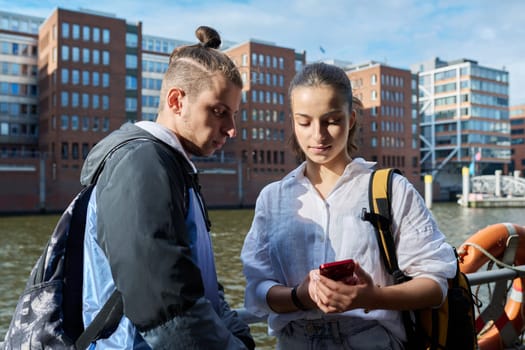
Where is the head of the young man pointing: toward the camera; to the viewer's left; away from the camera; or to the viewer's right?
to the viewer's right

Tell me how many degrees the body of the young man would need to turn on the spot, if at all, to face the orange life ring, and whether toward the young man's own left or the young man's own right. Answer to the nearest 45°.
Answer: approximately 45° to the young man's own left

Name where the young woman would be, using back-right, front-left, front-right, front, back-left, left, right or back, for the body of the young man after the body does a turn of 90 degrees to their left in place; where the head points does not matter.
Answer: front-right

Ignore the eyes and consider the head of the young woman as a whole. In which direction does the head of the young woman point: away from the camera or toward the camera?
toward the camera

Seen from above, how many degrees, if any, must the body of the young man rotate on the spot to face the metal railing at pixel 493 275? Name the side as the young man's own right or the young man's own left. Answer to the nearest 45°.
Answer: approximately 45° to the young man's own left

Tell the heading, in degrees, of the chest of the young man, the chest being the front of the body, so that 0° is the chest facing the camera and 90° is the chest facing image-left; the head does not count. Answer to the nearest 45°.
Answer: approximately 270°
